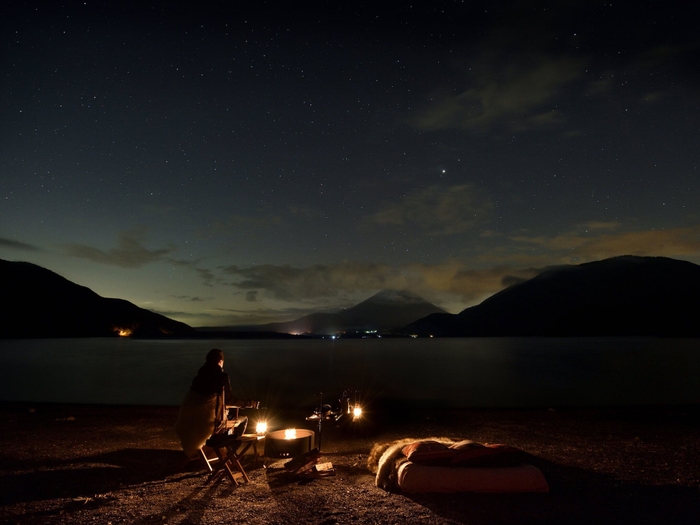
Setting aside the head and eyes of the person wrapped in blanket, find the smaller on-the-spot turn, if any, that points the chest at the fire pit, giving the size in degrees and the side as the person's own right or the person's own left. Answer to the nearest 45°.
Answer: approximately 45° to the person's own right

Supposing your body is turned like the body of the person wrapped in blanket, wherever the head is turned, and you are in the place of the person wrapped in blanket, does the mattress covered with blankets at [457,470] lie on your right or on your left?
on your right

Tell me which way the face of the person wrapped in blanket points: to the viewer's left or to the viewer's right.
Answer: to the viewer's right

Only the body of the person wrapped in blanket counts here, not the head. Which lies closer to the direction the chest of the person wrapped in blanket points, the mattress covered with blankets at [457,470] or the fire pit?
the fire pit

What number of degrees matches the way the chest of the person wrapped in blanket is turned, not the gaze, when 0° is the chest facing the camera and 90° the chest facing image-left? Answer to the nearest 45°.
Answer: approximately 225°
